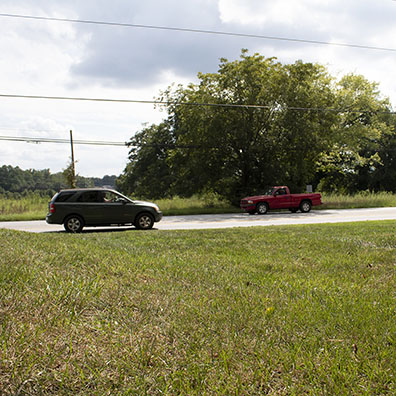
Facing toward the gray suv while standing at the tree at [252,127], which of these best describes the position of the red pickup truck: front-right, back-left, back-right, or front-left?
front-left

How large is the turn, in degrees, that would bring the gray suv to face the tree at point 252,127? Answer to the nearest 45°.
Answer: approximately 45° to its left

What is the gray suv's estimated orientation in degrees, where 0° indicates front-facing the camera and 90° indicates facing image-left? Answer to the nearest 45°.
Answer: approximately 270°

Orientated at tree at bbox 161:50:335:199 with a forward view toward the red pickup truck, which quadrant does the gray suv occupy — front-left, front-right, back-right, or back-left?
front-right

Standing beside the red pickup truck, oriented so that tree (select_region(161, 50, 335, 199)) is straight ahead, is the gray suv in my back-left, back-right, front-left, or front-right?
back-left

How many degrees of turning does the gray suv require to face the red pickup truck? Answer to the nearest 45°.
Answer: approximately 45° to its left

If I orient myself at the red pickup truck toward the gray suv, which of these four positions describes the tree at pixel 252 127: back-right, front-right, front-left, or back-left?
back-right
